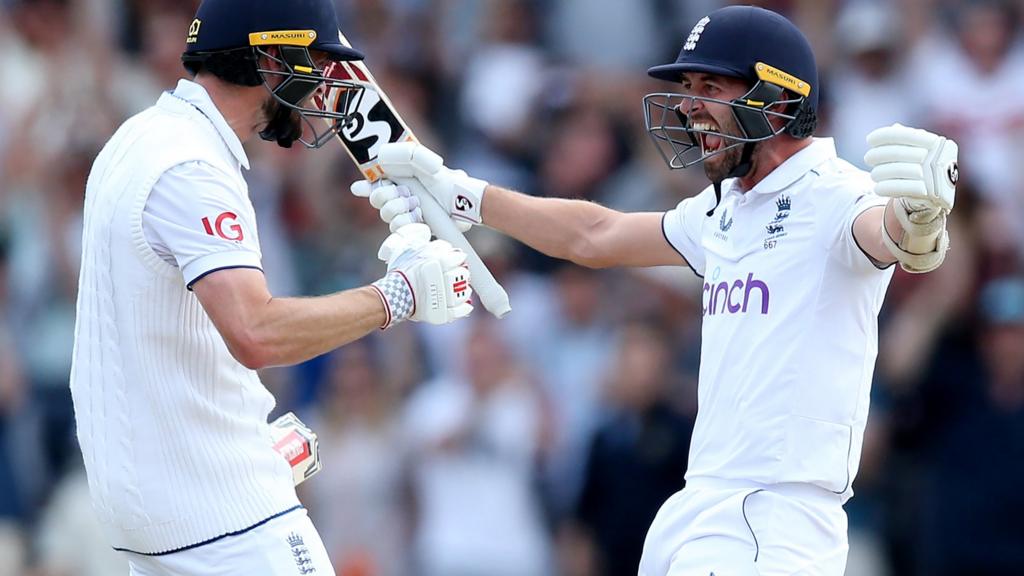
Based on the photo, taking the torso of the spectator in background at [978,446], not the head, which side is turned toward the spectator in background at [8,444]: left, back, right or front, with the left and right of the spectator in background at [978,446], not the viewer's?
right

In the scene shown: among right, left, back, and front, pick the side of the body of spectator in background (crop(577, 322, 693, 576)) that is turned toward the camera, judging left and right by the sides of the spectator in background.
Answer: front

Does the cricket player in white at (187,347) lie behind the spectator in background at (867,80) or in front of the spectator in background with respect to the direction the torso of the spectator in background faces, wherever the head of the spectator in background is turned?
in front

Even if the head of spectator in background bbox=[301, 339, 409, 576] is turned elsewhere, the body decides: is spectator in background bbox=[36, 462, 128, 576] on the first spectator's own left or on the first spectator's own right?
on the first spectator's own right

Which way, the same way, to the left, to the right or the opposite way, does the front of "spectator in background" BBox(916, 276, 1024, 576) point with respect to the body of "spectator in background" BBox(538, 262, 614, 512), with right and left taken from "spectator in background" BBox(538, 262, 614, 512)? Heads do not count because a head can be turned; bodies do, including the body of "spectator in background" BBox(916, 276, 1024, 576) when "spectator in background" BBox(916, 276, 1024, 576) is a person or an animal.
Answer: the same way

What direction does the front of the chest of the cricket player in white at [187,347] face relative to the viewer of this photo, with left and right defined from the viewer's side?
facing to the right of the viewer

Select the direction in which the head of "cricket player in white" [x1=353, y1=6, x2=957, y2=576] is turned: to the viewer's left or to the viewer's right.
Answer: to the viewer's left

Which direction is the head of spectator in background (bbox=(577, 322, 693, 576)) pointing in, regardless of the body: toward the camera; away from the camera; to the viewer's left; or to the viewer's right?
toward the camera

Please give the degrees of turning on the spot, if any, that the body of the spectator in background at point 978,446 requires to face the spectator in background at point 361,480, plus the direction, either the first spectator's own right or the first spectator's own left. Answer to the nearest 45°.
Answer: approximately 90° to the first spectator's own right

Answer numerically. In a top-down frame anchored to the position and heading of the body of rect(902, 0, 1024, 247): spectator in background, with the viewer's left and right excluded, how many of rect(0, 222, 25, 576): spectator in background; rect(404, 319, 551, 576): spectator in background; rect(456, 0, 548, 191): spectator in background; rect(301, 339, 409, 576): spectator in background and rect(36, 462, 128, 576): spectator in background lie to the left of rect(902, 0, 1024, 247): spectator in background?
0

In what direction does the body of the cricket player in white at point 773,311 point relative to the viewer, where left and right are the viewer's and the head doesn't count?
facing the viewer and to the left of the viewer

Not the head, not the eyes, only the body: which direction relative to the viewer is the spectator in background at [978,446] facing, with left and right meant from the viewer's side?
facing the viewer

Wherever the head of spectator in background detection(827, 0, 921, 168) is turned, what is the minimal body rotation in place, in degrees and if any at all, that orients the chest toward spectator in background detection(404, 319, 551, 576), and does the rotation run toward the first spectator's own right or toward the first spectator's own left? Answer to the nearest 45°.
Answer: approximately 45° to the first spectator's own right
